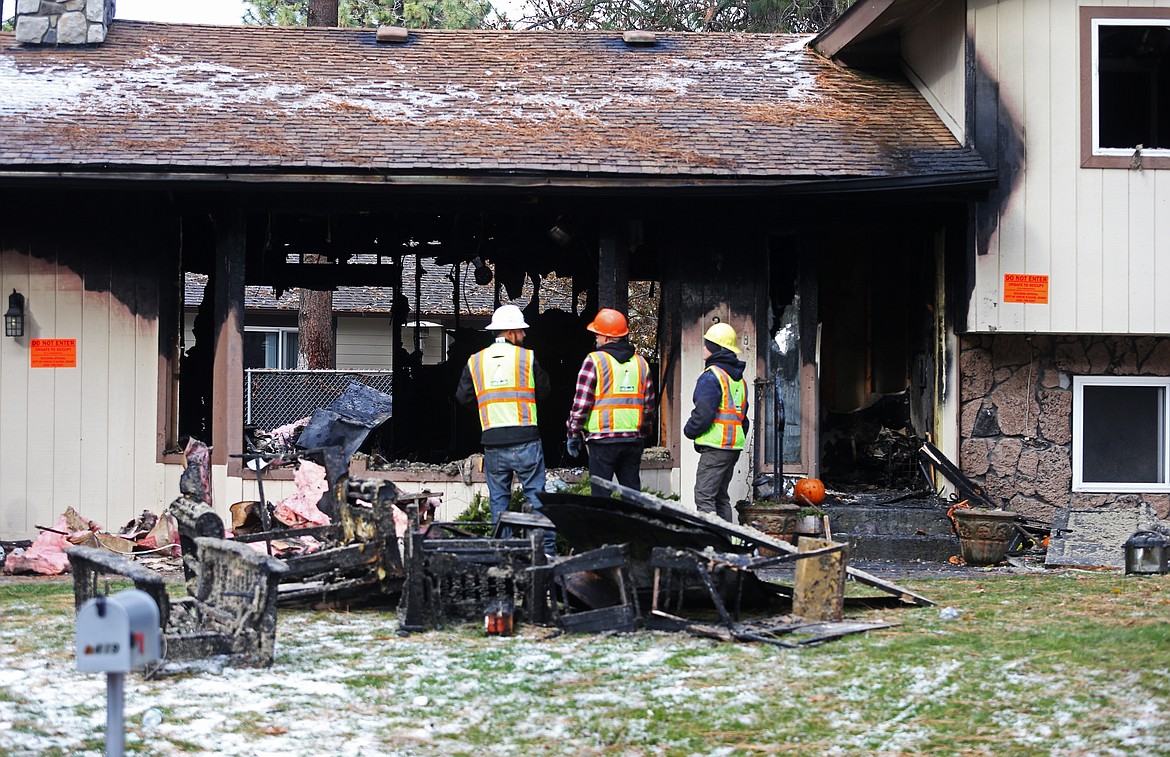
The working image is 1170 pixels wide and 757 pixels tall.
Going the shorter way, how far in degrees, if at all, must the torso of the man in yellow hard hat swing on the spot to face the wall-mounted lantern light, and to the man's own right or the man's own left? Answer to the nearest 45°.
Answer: approximately 45° to the man's own left

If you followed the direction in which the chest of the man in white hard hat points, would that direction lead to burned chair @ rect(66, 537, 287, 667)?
no

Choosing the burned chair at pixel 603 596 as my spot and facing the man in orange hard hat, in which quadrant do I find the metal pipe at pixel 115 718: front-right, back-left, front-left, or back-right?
back-left

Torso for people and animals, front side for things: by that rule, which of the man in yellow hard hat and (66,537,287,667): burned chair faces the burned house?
the man in yellow hard hat

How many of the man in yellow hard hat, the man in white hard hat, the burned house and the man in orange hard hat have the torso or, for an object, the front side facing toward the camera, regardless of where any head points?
1

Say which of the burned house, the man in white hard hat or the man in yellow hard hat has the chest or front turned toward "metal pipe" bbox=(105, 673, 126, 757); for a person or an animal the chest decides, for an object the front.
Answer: the burned house

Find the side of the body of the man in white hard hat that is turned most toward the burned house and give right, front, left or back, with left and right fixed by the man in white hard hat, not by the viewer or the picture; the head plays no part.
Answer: front

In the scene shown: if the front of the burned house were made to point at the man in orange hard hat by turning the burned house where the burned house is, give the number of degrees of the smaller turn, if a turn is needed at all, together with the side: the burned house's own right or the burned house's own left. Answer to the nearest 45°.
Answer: approximately 45° to the burned house's own left

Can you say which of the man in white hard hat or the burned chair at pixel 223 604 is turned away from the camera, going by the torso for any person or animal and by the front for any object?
the man in white hard hat

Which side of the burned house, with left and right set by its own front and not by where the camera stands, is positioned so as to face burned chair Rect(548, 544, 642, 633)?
front

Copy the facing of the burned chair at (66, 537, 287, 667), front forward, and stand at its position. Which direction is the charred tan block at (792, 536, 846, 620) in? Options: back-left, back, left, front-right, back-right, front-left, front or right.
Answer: back-left

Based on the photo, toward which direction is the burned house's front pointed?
toward the camera

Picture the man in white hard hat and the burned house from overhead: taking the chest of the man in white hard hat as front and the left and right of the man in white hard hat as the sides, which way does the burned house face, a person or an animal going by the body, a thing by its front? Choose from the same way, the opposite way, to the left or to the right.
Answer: the opposite way

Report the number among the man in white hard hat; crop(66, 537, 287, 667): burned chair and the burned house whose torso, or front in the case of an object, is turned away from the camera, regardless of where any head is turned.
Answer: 1

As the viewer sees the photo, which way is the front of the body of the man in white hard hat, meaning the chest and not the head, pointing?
away from the camera

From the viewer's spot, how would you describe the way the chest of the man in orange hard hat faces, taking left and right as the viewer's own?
facing away from the viewer and to the left of the viewer
